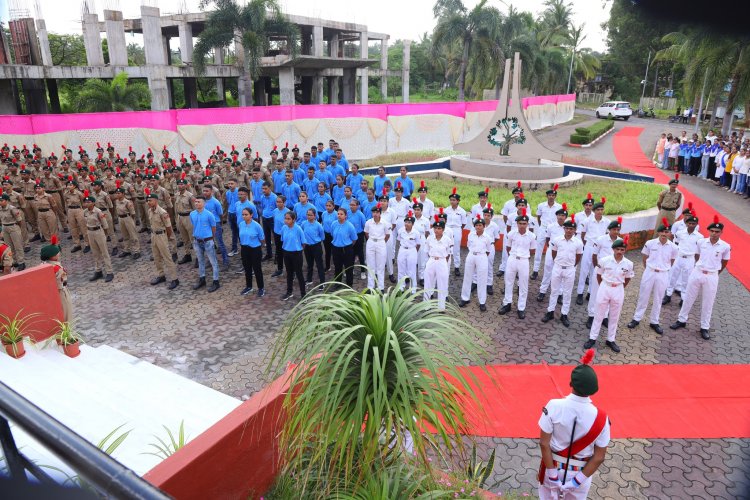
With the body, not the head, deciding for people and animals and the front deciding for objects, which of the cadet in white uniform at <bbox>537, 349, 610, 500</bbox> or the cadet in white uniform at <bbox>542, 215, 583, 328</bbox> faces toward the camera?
the cadet in white uniform at <bbox>542, 215, 583, 328</bbox>

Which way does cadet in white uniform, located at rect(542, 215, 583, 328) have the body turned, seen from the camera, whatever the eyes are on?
toward the camera

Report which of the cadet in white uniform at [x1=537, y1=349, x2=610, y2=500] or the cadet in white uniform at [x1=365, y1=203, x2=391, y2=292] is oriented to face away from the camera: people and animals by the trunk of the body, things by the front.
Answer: the cadet in white uniform at [x1=537, y1=349, x2=610, y2=500]

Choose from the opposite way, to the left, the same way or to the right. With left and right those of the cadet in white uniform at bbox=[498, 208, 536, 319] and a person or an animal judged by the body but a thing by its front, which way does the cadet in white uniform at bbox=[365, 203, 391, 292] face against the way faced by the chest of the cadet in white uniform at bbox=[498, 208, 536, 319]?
the same way

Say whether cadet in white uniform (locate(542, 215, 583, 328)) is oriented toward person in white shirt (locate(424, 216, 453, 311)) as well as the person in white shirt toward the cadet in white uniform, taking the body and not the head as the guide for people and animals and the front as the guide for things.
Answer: no

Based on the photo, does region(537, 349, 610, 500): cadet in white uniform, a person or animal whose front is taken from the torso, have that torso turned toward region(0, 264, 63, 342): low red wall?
no

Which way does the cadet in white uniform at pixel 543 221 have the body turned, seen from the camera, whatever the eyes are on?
toward the camera

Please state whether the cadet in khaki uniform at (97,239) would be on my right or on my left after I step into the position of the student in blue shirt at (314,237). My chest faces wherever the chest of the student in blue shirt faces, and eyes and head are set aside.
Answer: on my right

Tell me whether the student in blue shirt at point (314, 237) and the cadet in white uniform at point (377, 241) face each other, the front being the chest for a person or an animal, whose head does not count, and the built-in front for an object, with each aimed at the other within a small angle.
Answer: no

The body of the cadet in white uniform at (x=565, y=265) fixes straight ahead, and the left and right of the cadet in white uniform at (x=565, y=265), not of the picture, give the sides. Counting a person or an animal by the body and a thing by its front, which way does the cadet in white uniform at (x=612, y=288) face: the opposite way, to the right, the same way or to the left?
the same way

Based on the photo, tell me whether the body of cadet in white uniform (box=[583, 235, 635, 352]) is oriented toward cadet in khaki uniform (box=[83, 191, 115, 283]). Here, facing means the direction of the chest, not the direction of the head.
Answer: no

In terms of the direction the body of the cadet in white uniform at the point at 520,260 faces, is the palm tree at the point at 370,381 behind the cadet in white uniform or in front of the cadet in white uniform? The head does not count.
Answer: in front

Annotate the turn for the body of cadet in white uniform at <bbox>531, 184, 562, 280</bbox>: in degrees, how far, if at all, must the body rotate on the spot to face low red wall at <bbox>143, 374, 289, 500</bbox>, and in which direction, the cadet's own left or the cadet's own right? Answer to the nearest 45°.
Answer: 0° — they already face it

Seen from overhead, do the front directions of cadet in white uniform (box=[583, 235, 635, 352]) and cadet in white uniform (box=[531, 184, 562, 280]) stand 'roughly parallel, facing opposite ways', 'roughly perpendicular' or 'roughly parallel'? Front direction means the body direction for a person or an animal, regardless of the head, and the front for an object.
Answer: roughly parallel

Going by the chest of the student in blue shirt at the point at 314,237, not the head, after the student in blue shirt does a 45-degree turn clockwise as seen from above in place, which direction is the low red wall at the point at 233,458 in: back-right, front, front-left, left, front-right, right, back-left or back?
front-left

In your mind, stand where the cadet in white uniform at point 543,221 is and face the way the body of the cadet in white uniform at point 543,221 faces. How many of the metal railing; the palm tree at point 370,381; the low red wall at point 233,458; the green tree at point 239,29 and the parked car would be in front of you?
3

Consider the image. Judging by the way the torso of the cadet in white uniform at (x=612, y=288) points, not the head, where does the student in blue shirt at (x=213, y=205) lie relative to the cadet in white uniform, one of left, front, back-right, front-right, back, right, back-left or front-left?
right

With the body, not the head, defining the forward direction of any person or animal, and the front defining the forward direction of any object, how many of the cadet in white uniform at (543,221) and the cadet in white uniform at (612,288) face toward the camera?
2

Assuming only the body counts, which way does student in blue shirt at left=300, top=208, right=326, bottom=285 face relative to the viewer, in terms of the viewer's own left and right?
facing the viewer

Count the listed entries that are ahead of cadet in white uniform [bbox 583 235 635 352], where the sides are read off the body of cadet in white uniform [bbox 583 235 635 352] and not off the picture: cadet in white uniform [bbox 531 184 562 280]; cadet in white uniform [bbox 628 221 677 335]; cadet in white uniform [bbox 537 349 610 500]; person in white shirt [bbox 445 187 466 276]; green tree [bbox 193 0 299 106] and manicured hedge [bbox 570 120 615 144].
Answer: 1

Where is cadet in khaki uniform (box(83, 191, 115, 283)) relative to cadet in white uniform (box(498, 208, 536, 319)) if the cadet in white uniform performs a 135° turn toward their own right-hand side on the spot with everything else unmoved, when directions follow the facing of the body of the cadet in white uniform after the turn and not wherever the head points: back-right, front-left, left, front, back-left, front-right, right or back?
front-left
